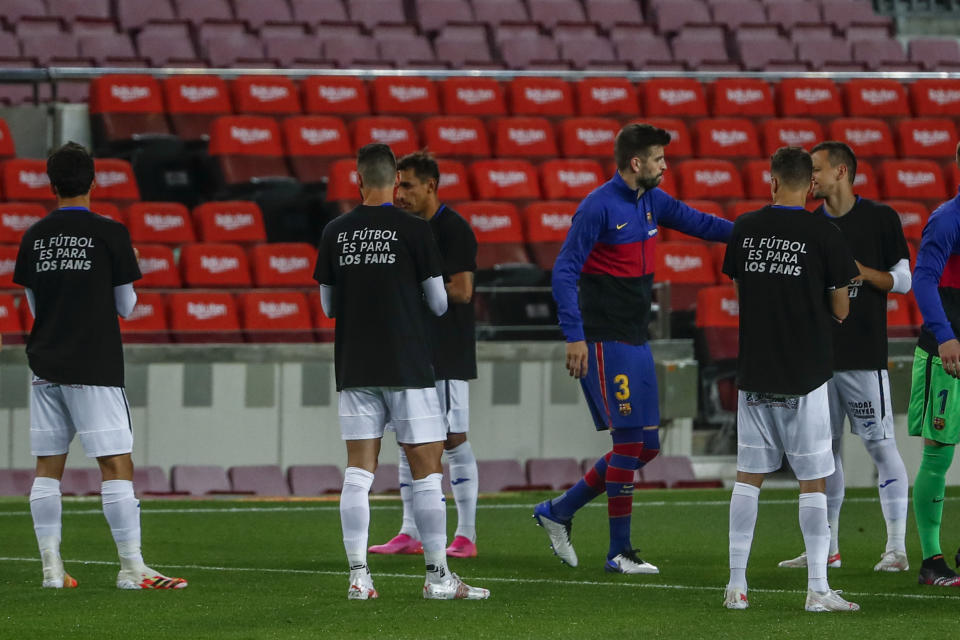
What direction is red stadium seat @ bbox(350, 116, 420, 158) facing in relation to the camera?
toward the camera

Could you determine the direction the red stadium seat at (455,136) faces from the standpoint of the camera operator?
facing the viewer

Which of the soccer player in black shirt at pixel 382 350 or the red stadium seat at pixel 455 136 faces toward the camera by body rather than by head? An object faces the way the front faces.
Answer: the red stadium seat

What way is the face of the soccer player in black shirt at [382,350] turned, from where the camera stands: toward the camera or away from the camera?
away from the camera

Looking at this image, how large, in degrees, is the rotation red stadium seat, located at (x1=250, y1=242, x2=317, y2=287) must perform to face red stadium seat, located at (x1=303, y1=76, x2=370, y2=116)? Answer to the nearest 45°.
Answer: approximately 180°

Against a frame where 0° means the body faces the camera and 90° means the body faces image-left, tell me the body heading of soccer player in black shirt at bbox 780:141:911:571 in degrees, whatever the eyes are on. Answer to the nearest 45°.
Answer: approximately 45°

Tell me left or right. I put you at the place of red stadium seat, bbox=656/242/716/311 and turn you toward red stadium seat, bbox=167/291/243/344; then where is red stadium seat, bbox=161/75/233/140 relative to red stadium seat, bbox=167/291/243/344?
right

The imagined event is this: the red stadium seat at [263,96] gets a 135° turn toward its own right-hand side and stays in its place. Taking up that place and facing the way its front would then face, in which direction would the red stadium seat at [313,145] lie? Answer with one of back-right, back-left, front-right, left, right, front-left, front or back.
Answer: back

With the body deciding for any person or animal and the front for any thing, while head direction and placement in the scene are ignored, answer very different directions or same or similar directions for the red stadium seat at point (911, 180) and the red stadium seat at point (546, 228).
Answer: same or similar directions

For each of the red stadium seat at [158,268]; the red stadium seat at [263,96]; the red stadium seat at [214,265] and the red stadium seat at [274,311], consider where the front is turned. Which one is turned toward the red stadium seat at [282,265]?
the red stadium seat at [263,96]

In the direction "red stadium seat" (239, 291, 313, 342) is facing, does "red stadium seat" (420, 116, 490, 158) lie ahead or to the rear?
to the rear

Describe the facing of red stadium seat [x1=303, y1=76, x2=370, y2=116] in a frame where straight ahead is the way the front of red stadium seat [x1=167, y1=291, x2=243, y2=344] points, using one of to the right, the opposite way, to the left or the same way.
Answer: the same way

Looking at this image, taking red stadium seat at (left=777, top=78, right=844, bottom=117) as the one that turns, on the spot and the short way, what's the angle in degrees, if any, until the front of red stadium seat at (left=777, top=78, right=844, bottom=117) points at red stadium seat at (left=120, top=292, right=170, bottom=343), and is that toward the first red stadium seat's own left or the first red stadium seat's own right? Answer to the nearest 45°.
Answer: approximately 45° to the first red stadium seat's own right

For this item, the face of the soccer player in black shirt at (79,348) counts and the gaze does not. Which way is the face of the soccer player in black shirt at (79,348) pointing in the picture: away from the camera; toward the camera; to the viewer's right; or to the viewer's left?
away from the camera

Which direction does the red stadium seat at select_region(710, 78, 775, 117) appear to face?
toward the camera

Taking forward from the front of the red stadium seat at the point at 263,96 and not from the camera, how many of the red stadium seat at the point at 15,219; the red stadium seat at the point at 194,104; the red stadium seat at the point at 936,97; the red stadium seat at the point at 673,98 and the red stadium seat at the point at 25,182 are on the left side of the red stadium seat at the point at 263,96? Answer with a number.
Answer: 2

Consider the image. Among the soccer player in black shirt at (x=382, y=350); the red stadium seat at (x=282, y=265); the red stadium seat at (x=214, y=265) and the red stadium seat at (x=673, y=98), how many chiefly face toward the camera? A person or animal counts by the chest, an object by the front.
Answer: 3

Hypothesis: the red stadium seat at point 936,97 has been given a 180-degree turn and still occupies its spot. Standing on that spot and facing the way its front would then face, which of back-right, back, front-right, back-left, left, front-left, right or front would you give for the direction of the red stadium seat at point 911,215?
back

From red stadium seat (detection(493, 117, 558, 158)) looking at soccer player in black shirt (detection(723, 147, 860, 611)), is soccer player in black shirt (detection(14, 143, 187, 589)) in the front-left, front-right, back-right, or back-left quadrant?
front-right

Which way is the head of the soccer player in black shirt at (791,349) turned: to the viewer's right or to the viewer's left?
to the viewer's right

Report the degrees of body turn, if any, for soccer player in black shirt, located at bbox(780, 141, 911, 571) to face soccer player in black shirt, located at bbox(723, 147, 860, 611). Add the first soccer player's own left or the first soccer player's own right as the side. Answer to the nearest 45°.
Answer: approximately 45° to the first soccer player's own left
